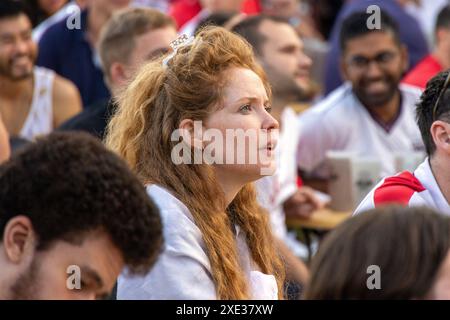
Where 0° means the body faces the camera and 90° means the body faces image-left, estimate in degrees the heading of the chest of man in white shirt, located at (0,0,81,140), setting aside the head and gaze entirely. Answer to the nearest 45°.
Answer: approximately 0°

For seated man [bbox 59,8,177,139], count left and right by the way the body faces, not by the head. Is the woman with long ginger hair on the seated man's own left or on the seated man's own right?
on the seated man's own right

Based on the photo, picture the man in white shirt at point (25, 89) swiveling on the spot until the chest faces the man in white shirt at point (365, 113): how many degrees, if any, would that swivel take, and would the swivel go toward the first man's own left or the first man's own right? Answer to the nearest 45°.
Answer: approximately 90° to the first man's own left

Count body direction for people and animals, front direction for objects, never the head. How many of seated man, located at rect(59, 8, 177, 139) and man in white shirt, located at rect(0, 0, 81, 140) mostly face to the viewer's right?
1

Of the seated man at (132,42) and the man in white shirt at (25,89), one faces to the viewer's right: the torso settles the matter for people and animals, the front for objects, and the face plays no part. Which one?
the seated man

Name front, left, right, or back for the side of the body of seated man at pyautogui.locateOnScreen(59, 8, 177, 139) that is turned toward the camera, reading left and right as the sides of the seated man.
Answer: right

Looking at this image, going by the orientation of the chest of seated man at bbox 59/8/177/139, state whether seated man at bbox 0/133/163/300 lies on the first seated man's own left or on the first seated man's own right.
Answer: on the first seated man's own right

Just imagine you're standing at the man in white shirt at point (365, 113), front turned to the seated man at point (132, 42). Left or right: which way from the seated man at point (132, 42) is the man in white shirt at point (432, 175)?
left

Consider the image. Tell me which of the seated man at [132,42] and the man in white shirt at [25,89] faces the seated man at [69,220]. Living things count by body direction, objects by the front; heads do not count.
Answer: the man in white shirt

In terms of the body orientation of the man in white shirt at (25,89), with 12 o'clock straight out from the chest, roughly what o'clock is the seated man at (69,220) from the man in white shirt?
The seated man is roughly at 12 o'clock from the man in white shirt.

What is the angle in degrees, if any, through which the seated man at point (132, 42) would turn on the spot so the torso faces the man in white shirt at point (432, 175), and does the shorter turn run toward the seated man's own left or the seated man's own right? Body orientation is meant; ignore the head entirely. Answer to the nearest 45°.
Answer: approximately 45° to the seated man's own right
